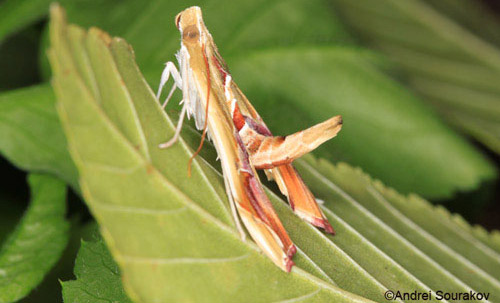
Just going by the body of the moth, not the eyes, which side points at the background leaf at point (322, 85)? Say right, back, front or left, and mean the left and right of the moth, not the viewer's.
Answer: right

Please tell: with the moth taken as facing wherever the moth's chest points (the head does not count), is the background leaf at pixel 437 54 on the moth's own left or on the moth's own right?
on the moth's own right

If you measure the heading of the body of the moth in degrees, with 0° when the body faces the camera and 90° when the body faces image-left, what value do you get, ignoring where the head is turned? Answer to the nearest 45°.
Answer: approximately 90°
